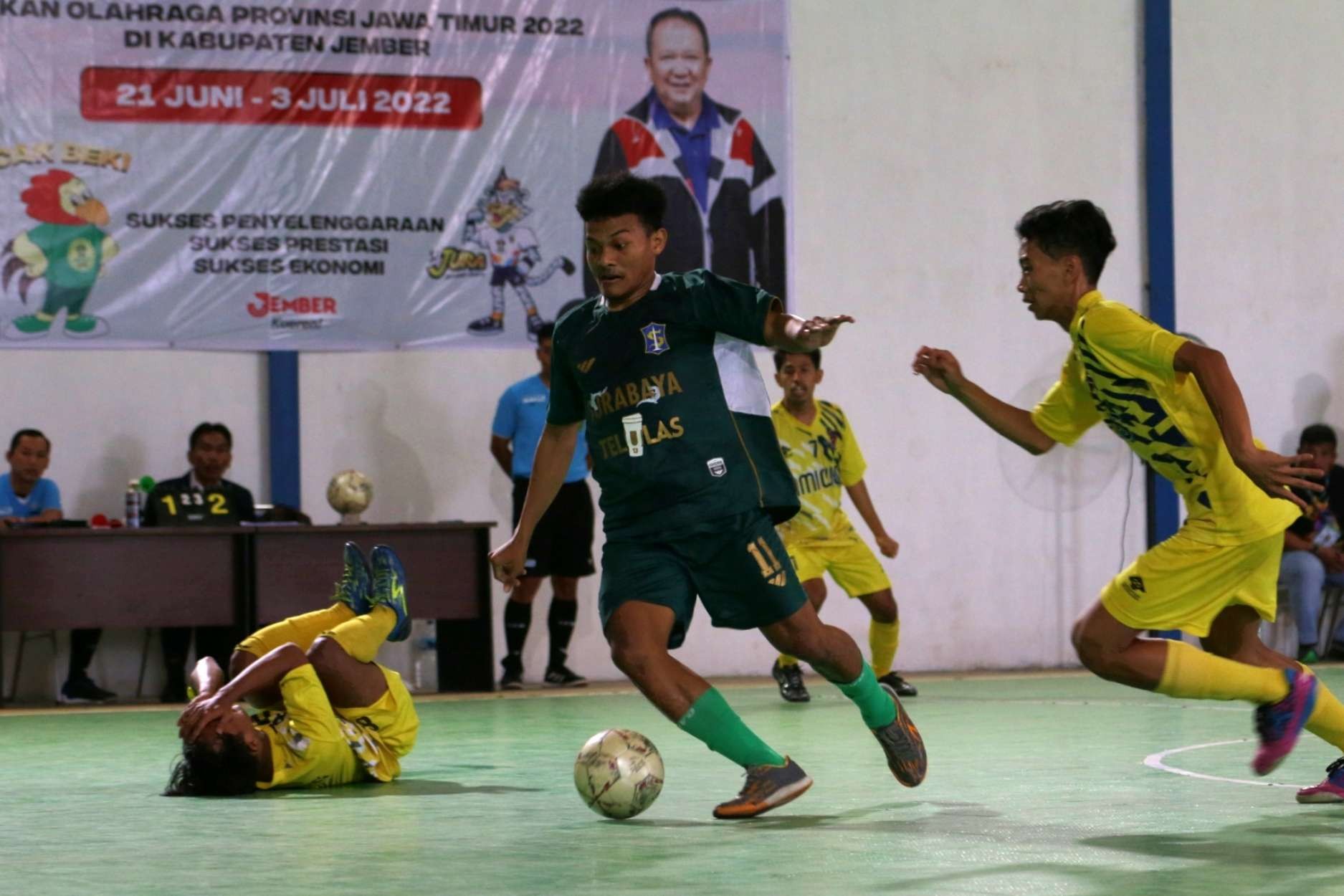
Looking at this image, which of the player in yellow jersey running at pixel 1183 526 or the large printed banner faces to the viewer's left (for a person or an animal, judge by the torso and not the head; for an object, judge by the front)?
the player in yellow jersey running

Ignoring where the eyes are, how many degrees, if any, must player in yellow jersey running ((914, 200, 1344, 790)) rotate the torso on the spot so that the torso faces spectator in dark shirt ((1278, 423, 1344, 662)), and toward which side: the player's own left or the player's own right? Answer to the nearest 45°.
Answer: approximately 90° to the player's own right

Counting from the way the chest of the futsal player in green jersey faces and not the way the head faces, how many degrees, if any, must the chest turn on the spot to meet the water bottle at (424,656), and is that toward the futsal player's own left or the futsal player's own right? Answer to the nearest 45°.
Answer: approximately 135° to the futsal player's own right

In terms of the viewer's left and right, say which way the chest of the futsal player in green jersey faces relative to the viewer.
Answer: facing the viewer and to the left of the viewer

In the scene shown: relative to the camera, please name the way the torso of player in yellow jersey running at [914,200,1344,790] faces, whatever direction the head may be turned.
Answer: to the viewer's left

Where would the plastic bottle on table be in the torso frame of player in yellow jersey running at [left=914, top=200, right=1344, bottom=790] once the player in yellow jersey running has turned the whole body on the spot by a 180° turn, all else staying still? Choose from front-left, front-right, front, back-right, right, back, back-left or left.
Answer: back-left

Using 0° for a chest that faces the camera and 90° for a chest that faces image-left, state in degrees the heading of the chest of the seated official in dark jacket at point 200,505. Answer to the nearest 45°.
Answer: approximately 0°

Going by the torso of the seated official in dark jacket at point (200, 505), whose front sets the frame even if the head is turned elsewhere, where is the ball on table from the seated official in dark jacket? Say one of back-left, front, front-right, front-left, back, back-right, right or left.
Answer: left

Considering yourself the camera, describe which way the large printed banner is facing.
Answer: facing the viewer

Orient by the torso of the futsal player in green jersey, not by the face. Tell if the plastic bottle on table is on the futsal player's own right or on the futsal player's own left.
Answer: on the futsal player's own right

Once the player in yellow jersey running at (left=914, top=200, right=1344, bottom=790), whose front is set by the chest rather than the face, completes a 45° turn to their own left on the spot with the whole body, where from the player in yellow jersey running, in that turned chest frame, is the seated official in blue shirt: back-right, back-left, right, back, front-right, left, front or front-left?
right
